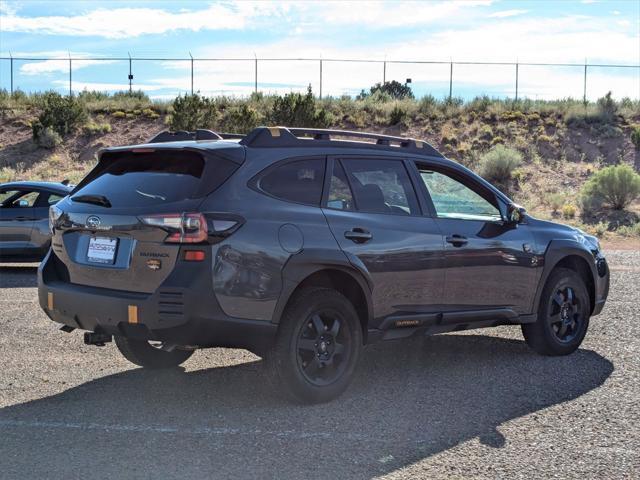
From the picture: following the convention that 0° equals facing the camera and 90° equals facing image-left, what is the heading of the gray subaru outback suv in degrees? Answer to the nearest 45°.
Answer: approximately 225°

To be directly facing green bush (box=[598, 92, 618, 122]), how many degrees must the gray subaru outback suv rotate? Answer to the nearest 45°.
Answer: approximately 45° to its left

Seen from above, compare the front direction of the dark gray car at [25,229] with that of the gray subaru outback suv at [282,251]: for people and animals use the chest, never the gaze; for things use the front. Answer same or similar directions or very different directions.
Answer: very different directions

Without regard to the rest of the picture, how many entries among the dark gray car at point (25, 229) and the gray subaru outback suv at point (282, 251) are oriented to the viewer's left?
1

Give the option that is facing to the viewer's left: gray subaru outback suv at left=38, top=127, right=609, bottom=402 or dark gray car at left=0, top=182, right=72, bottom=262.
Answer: the dark gray car

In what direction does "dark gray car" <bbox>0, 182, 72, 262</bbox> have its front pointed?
to the viewer's left

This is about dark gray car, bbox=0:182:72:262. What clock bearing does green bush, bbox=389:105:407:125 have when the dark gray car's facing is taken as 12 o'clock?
The green bush is roughly at 4 o'clock from the dark gray car.

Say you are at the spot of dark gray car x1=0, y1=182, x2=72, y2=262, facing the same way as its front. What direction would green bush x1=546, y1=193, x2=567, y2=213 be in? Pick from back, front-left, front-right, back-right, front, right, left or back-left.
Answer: back-right
